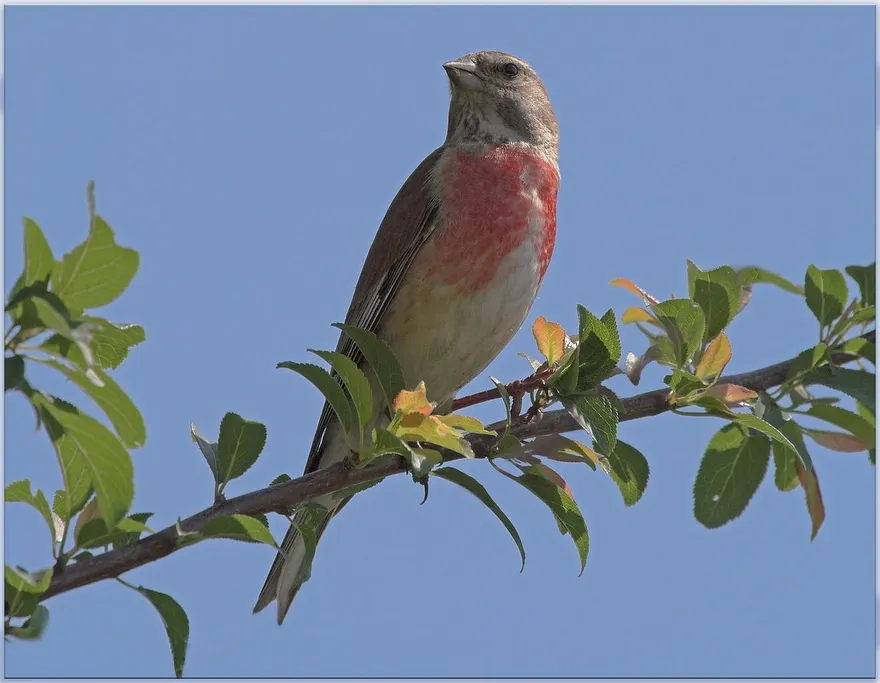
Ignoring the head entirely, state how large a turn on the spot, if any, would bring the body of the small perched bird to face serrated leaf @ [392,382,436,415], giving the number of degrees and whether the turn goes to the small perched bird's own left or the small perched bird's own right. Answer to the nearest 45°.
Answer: approximately 45° to the small perched bird's own right

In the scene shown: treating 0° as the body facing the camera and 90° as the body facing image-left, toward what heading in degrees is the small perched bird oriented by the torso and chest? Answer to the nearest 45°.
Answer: approximately 315°
